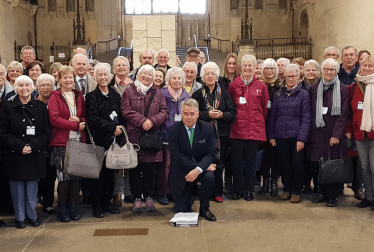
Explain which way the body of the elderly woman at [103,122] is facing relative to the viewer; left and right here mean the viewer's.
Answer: facing the viewer and to the right of the viewer

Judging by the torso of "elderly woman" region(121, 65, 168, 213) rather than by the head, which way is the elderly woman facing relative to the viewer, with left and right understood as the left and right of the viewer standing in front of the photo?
facing the viewer

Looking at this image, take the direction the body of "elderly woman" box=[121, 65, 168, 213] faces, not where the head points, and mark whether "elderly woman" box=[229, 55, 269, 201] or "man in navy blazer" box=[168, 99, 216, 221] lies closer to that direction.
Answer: the man in navy blazer

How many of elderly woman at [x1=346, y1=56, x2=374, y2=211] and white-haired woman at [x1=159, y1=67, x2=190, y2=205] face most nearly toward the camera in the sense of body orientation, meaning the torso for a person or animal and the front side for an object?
2

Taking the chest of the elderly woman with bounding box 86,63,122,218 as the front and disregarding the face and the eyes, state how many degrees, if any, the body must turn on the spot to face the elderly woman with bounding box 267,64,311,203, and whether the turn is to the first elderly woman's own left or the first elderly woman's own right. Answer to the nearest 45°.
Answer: approximately 45° to the first elderly woman's own left

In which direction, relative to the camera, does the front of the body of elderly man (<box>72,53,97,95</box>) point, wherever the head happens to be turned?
toward the camera

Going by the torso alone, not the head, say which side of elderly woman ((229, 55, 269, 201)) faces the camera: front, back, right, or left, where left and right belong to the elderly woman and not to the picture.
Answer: front

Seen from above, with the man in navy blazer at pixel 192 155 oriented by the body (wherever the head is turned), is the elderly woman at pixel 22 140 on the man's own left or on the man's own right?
on the man's own right

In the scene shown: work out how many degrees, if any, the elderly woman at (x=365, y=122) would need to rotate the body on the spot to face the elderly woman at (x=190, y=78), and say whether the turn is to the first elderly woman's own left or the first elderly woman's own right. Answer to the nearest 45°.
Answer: approximately 90° to the first elderly woman's own right

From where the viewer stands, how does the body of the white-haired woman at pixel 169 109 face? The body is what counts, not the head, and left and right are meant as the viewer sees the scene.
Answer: facing the viewer
